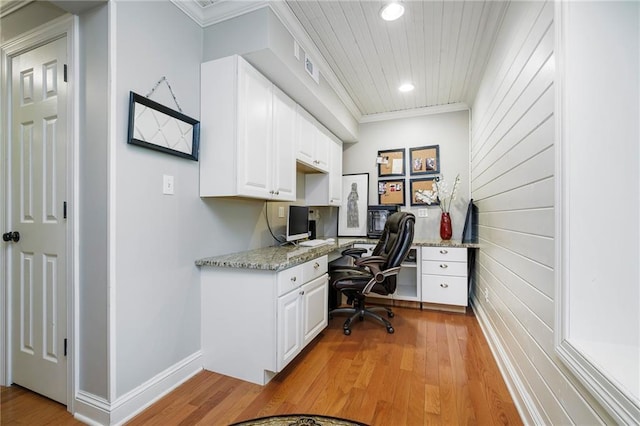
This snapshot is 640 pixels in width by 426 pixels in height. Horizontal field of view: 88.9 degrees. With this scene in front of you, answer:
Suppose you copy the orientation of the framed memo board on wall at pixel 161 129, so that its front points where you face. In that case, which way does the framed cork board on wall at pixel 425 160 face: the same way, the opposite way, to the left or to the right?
to the right

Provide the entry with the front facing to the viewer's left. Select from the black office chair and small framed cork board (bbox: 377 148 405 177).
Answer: the black office chair

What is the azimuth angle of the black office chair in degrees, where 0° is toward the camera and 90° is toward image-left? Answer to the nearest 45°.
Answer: approximately 90°

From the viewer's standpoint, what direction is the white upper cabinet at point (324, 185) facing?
to the viewer's right

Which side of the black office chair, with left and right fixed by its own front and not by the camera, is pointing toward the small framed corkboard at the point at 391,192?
right

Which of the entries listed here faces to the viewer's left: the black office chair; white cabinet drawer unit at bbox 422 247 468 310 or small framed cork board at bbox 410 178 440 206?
the black office chair

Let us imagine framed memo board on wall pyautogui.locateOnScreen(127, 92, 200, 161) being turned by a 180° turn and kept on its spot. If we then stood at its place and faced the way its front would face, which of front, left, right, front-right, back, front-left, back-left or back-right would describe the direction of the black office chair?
back-right

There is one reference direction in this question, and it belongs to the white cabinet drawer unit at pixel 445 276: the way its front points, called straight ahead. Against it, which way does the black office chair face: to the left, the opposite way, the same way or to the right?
to the right
